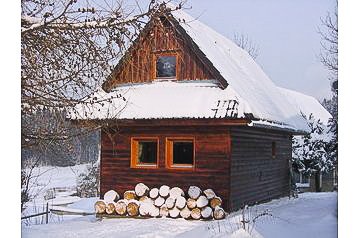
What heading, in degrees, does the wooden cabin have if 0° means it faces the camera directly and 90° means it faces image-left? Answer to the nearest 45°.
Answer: approximately 45°

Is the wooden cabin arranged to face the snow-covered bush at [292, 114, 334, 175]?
no

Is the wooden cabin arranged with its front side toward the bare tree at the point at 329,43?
no
